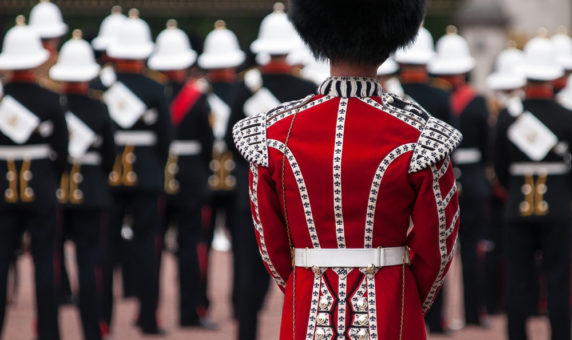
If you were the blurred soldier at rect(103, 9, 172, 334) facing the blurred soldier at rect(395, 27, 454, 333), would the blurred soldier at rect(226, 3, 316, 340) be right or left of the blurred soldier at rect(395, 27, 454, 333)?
right

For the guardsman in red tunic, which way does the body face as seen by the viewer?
away from the camera

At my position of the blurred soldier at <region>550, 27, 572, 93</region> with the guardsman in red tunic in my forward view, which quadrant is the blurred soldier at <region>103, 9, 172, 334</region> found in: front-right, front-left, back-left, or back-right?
front-right

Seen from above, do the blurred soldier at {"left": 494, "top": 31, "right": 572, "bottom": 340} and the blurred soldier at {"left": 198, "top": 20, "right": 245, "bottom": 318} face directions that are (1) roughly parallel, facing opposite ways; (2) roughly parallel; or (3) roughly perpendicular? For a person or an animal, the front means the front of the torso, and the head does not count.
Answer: roughly parallel

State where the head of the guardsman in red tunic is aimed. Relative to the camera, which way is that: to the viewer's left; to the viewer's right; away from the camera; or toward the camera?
away from the camera
